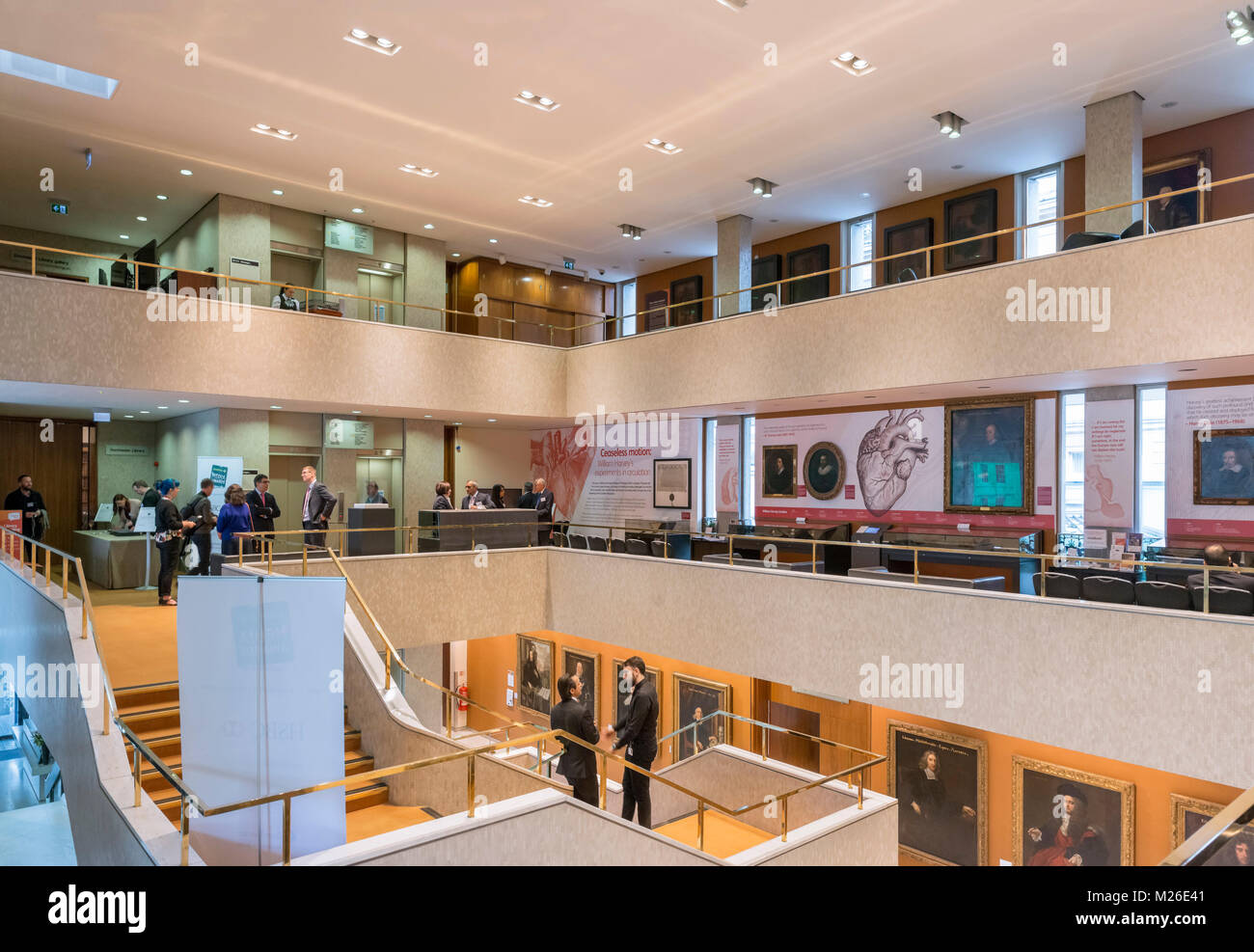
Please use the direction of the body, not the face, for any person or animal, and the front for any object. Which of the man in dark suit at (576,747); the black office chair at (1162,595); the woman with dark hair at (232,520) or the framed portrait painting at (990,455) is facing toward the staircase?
the framed portrait painting

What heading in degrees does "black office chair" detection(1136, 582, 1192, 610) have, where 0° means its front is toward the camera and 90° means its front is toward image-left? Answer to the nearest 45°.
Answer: approximately 180°

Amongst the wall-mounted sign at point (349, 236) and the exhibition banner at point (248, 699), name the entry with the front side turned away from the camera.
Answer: the exhibition banner

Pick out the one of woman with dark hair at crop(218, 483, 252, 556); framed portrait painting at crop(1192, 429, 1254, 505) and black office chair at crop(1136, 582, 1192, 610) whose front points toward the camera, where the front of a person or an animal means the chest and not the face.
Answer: the framed portrait painting

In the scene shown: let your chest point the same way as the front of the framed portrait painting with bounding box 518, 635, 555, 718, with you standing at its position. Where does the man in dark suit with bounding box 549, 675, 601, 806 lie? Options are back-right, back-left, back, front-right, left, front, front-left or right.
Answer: front-left

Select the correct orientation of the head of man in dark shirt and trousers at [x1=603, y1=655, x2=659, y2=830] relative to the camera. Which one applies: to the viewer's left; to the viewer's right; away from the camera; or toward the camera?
to the viewer's left

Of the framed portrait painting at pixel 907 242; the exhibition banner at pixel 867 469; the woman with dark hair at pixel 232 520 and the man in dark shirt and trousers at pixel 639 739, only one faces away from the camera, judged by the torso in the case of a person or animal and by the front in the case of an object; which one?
the woman with dark hair

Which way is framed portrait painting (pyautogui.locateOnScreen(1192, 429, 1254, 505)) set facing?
toward the camera

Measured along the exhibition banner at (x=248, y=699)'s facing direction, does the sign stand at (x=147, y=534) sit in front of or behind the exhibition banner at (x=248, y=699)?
in front

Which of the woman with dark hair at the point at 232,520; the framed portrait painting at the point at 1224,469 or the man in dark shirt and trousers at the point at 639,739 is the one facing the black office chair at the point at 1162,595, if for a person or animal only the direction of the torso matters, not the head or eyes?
the framed portrait painting

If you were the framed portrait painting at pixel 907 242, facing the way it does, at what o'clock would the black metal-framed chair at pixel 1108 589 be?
The black metal-framed chair is roughly at 10 o'clock from the framed portrait painting.

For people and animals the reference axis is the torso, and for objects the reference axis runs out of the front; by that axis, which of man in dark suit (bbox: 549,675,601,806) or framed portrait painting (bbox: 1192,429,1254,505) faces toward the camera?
the framed portrait painting

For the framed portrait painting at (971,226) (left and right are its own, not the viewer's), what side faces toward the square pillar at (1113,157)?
left
